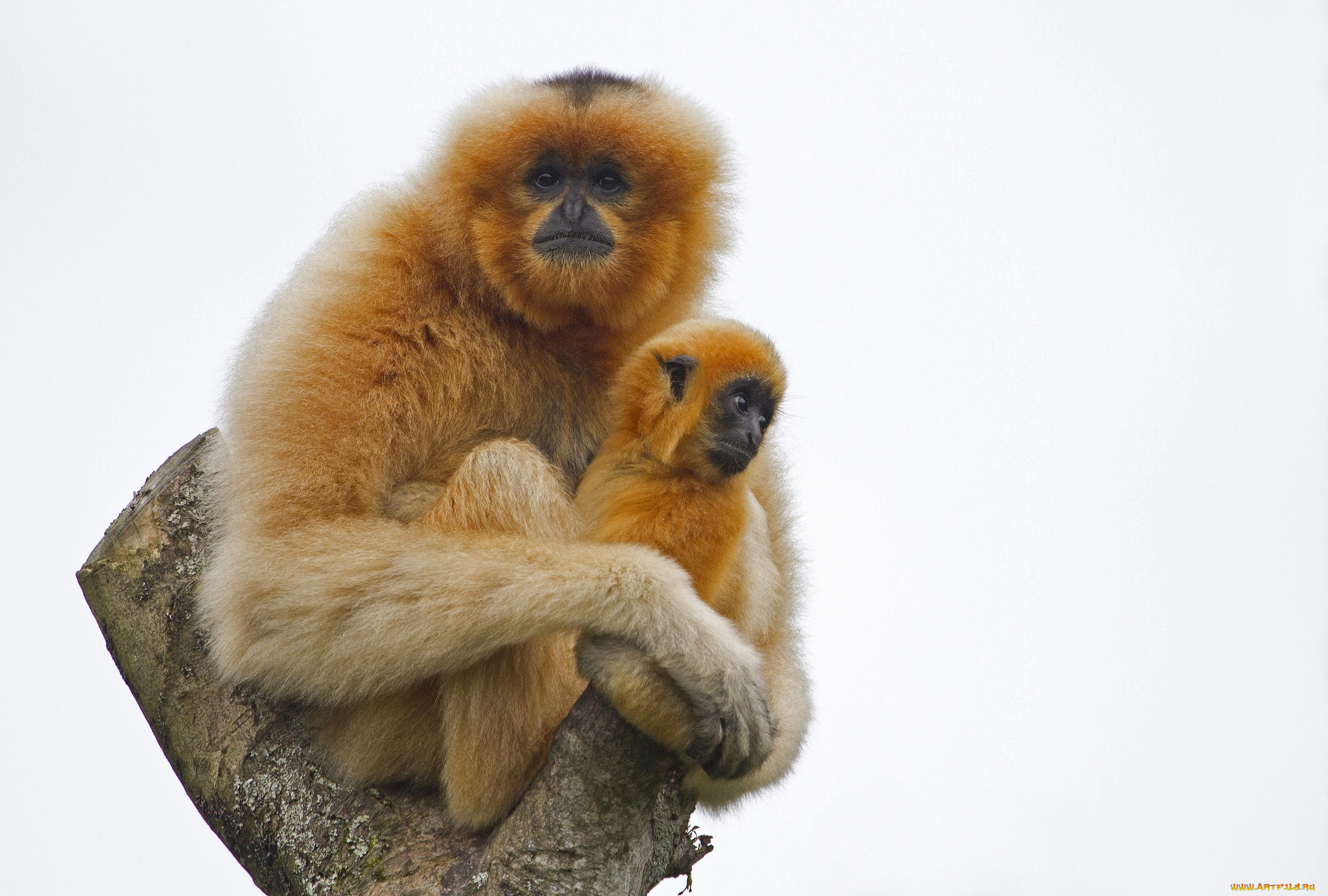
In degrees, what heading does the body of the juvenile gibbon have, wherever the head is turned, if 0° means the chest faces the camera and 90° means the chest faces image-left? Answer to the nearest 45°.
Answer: approximately 315°
